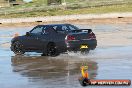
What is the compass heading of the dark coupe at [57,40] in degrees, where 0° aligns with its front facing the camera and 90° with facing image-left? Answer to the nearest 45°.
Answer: approximately 135°
